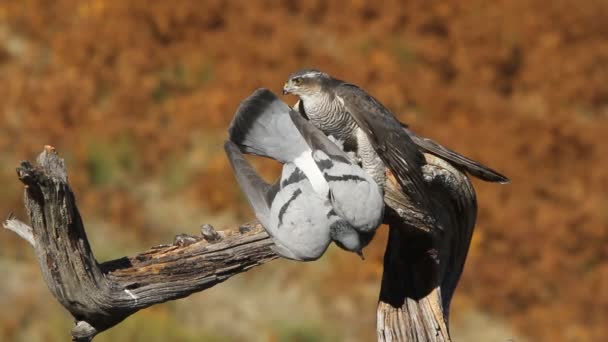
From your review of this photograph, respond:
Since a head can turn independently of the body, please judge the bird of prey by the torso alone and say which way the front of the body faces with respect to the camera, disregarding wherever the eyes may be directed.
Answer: to the viewer's left
